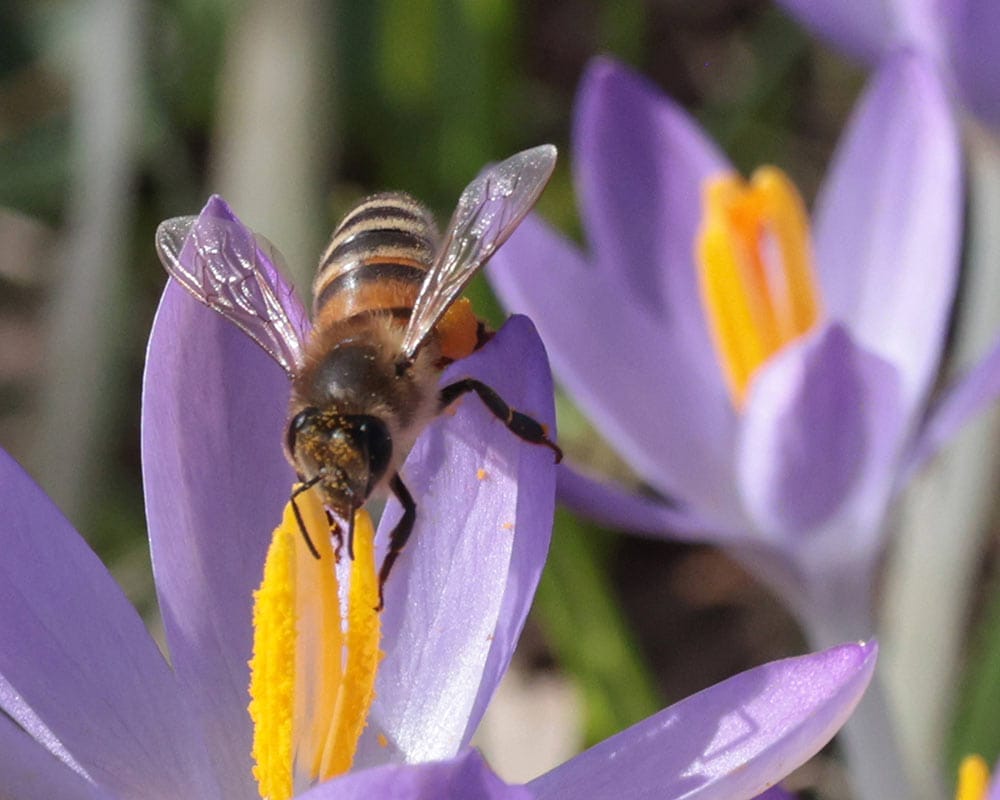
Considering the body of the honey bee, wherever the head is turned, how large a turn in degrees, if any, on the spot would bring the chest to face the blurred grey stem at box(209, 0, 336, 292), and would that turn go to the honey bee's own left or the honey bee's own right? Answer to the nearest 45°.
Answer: approximately 180°

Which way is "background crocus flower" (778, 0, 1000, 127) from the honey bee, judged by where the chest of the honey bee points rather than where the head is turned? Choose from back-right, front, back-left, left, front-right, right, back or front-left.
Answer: back-left

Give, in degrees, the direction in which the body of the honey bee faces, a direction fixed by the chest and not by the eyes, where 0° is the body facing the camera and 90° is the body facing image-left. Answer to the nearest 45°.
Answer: approximately 0°

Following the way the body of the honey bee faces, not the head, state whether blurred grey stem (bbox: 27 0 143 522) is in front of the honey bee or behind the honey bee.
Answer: behind
